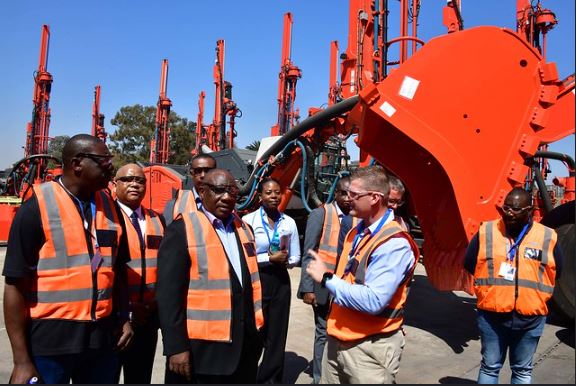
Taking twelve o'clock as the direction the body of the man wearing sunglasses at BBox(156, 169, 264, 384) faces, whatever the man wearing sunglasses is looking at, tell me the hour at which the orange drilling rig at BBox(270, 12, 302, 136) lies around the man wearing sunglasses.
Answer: The orange drilling rig is roughly at 8 o'clock from the man wearing sunglasses.

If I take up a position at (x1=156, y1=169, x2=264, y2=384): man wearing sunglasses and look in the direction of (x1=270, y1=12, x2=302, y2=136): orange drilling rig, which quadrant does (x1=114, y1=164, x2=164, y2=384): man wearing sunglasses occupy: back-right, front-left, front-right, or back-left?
front-left

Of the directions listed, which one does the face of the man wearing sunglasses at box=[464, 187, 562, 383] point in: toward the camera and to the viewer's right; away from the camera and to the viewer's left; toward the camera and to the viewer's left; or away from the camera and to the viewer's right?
toward the camera and to the viewer's left

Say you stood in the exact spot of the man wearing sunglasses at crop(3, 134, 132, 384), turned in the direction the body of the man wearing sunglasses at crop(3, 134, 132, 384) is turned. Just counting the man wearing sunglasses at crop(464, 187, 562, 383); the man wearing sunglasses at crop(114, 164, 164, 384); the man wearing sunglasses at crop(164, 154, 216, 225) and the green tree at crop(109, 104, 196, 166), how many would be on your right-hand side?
0

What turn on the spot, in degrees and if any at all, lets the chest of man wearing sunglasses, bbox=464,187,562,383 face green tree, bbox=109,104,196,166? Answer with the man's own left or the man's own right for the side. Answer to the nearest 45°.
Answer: approximately 135° to the man's own right

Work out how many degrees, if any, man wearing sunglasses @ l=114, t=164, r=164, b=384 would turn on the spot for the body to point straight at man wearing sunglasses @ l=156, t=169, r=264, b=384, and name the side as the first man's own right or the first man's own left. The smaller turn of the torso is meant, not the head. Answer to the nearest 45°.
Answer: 0° — they already face them

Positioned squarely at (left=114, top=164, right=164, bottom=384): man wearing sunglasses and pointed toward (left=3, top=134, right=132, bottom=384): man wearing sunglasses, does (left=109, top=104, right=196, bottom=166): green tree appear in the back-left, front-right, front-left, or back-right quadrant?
back-right

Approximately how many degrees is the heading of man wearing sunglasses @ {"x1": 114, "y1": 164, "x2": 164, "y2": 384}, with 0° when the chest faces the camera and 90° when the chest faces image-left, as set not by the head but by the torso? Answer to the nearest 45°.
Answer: approximately 0°

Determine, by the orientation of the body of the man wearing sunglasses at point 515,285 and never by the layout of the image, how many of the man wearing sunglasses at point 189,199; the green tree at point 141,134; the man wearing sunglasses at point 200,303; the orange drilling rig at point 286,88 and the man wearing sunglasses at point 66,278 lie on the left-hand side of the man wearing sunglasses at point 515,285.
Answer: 0

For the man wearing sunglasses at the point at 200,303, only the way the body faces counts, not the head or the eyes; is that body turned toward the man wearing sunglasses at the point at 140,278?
no

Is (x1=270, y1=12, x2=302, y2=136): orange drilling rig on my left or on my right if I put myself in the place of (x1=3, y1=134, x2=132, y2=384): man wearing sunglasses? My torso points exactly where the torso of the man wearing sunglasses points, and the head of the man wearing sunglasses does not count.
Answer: on my left

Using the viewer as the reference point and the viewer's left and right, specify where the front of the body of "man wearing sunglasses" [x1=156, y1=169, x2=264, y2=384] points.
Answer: facing the viewer and to the right of the viewer

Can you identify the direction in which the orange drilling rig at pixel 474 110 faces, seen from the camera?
facing the viewer and to the left of the viewer

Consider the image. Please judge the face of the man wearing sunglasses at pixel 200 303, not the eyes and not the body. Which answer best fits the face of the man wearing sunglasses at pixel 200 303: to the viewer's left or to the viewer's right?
to the viewer's right

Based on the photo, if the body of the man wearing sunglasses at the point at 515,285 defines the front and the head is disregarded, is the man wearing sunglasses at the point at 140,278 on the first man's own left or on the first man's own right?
on the first man's own right

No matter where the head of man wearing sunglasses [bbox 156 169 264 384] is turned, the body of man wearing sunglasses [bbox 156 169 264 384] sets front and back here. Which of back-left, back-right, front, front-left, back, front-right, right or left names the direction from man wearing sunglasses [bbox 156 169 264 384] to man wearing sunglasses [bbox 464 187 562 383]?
front-left

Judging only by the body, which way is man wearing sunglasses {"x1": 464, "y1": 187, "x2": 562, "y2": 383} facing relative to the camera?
toward the camera
